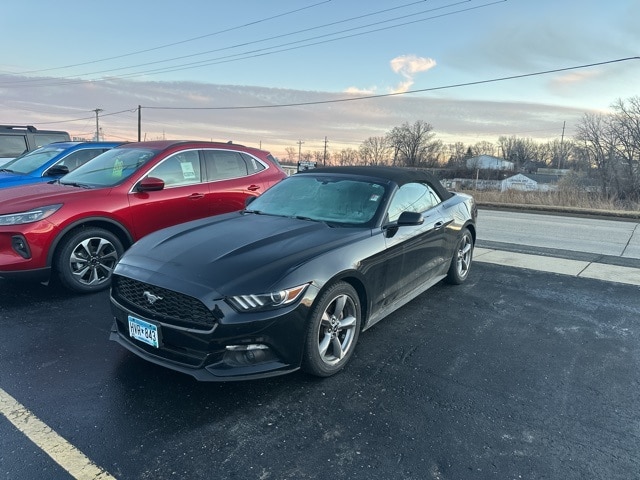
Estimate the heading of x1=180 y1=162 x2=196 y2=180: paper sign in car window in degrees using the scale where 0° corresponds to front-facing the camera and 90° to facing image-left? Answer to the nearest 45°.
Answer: approximately 0°

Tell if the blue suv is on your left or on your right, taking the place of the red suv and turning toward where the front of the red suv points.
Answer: on your right

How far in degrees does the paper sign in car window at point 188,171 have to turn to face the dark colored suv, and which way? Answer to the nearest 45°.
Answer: approximately 135° to its right

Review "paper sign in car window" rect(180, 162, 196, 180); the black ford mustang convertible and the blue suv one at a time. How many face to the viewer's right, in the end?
0

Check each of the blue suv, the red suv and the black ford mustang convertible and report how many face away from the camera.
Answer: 0

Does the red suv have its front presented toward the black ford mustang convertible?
no

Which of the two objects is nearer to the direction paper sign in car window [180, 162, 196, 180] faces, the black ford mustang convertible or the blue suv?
the black ford mustang convertible

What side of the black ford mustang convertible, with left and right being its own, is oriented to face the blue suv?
right

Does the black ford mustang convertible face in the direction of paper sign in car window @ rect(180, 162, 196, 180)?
no

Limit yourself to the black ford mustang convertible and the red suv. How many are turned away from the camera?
0

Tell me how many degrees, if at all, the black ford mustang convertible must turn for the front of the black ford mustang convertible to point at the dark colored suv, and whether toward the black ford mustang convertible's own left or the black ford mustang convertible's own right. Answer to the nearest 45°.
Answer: approximately 90° to the black ford mustang convertible's own right

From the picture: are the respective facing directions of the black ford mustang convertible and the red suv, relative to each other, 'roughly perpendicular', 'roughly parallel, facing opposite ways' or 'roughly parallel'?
roughly parallel

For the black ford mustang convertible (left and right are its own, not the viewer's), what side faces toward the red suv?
right

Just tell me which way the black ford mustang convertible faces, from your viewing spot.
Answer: facing the viewer and to the left of the viewer

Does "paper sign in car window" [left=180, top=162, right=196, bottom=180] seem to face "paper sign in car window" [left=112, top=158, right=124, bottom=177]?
no
